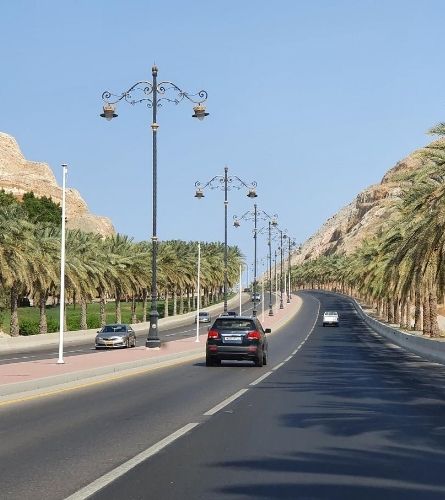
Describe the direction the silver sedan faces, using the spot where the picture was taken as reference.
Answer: facing the viewer and to the left of the viewer

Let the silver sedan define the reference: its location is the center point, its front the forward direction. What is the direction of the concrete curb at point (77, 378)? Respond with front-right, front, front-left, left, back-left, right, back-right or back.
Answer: front-left

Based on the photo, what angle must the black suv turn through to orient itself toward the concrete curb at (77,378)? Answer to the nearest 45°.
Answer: approximately 135° to its left

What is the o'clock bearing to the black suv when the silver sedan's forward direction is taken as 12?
The black suv is roughly at 10 o'clock from the silver sedan.

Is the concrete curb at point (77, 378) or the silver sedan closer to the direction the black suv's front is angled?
the silver sedan

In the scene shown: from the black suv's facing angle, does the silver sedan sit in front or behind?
in front

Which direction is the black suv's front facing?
away from the camera

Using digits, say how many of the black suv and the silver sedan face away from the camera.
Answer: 1

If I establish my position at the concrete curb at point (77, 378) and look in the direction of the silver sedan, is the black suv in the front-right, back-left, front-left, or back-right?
front-right

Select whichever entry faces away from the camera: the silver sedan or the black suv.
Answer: the black suv
